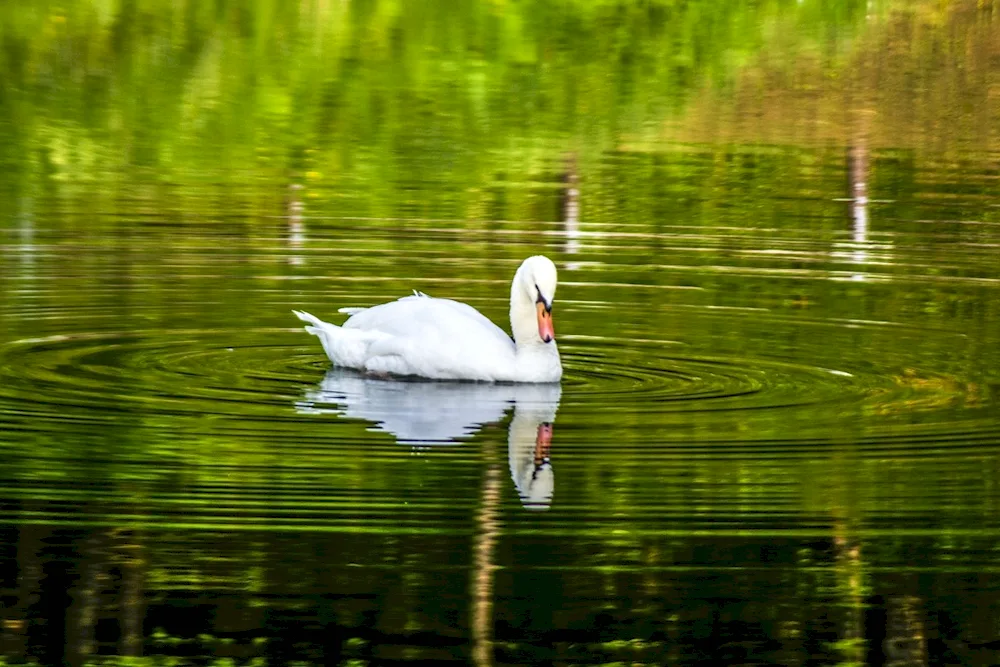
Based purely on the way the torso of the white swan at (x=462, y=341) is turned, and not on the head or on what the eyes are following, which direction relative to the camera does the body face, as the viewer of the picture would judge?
to the viewer's right
